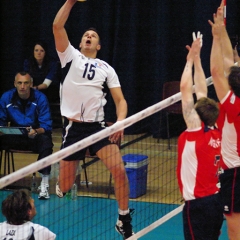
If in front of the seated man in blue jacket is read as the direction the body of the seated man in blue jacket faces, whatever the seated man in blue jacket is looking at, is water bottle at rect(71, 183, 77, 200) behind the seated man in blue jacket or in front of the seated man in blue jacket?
in front

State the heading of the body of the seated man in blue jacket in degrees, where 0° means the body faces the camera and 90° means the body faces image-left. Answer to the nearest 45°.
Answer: approximately 0°

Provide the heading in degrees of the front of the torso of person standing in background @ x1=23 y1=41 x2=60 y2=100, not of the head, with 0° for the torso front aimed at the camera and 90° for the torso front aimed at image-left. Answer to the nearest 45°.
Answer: approximately 0°
